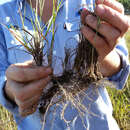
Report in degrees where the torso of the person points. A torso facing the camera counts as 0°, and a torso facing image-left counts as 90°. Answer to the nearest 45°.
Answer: approximately 0°
